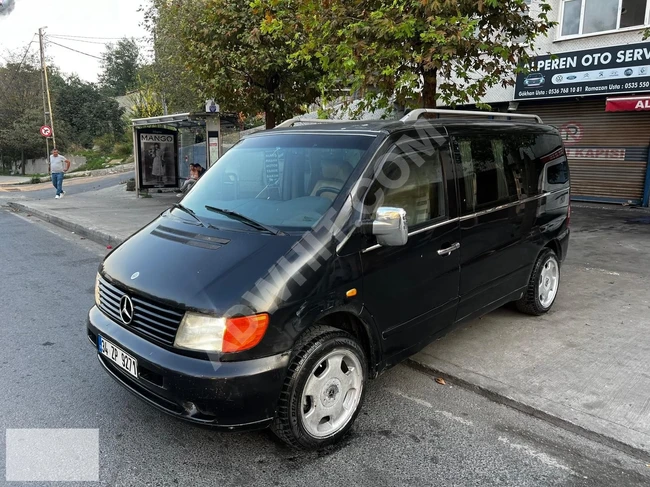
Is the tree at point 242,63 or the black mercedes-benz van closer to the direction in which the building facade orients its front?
the black mercedes-benz van

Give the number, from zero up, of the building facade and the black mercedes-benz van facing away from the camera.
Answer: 0

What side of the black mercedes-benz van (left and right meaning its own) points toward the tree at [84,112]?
right

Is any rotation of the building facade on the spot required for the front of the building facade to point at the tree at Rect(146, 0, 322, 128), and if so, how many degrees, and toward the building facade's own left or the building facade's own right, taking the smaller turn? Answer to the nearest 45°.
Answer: approximately 45° to the building facade's own right

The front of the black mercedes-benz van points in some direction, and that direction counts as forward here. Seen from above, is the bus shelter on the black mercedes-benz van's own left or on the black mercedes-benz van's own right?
on the black mercedes-benz van's own right

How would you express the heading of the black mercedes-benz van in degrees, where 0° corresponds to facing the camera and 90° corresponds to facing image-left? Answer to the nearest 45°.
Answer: approximately 45°

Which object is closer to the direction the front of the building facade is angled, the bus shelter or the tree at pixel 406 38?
the tree

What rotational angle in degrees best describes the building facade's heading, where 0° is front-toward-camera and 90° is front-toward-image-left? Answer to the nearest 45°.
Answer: approximately 0°

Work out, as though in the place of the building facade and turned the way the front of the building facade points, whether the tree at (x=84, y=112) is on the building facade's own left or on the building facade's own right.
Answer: on the building facade's own right

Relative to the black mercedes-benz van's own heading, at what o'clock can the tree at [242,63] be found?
The tree is roughly at 4 o'clock from the black mercedes-benz van.

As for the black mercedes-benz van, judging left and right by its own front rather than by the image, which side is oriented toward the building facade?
back
